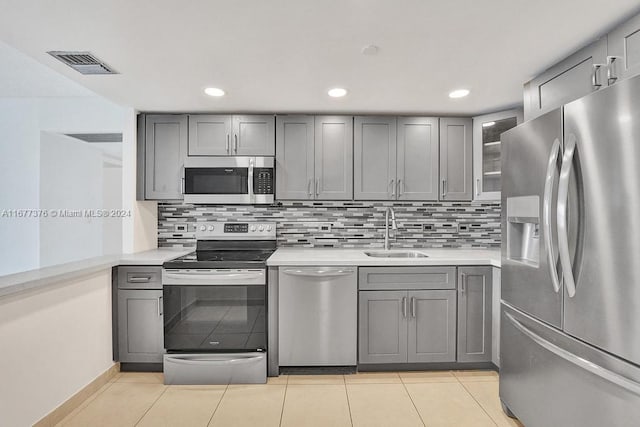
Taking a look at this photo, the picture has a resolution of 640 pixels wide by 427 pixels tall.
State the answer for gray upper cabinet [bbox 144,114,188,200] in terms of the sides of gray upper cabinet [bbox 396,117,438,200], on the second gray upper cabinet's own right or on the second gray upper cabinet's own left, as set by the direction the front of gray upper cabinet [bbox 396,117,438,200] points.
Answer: on the second gray upper cabinet's own right

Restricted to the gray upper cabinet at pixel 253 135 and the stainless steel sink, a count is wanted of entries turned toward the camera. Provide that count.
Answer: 2

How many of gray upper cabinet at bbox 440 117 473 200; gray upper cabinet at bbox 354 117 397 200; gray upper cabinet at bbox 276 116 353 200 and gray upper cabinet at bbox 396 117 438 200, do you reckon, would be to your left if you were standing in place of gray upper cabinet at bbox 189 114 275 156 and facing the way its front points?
4

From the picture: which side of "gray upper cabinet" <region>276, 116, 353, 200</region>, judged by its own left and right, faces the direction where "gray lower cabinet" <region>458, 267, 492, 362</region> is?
left

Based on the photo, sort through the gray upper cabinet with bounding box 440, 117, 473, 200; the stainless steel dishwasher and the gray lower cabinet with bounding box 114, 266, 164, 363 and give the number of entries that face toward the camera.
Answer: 3

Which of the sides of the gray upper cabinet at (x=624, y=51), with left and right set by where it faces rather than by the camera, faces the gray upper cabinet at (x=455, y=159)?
right

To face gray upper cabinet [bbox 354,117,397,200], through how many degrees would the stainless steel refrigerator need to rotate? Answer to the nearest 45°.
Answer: approximately 90° to its right

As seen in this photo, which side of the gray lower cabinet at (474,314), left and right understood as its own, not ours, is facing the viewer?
front

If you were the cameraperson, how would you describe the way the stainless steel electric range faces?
facing the viewer

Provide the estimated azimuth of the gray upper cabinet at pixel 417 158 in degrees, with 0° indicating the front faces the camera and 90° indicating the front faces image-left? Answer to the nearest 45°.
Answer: approximately 0°

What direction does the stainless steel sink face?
toward the camera

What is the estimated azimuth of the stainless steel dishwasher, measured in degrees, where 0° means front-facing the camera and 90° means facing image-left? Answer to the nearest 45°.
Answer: approximately 0°

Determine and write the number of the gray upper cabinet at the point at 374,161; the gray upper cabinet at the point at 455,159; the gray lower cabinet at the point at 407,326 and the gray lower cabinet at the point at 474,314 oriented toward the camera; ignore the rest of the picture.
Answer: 4

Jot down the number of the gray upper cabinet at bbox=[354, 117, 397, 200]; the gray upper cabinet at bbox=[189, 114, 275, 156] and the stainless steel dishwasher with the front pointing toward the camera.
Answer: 3
